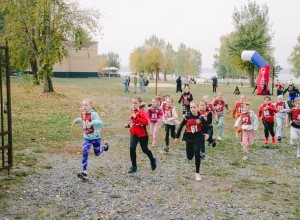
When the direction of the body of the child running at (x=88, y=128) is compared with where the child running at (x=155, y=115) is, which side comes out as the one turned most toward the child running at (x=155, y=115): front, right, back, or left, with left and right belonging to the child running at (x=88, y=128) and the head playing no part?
back

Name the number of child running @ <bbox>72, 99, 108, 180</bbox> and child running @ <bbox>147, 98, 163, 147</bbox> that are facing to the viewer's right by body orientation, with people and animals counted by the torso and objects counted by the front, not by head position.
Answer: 0

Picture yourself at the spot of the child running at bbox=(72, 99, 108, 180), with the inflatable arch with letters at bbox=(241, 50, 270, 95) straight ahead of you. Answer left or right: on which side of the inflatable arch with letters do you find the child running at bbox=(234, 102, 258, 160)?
right

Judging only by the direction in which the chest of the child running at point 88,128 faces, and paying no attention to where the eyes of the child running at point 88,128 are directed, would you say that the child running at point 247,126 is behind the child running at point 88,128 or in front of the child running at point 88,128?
behind

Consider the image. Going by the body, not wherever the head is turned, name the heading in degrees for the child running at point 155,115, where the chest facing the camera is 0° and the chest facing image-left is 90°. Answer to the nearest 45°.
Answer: approximately 0°

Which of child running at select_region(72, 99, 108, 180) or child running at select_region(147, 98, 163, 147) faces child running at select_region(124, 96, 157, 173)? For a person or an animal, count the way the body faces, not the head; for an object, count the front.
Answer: child running at select_region(147, 98, 163, 147)

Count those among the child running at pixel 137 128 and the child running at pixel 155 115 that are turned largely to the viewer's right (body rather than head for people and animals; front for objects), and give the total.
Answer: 0

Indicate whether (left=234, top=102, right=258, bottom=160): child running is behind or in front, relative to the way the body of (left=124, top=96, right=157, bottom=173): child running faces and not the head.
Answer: behind

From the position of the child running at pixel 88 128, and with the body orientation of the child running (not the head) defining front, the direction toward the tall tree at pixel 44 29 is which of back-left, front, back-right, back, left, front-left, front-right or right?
back-right

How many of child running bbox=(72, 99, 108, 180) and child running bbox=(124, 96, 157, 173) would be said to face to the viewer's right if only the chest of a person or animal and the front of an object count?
0

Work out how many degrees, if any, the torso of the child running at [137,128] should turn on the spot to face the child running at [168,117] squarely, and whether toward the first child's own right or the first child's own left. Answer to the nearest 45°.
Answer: approximately 135° to the first child's own right

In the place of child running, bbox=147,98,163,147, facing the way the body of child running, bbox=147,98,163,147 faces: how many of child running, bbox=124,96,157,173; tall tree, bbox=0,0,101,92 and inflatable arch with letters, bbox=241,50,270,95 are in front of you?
1

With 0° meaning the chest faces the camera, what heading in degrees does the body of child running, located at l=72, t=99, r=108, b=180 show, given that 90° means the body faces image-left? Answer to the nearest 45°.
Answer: approximately 45°

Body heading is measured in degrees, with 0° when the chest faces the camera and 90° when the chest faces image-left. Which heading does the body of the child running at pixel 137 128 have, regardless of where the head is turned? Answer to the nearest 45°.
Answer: approximately 45°
